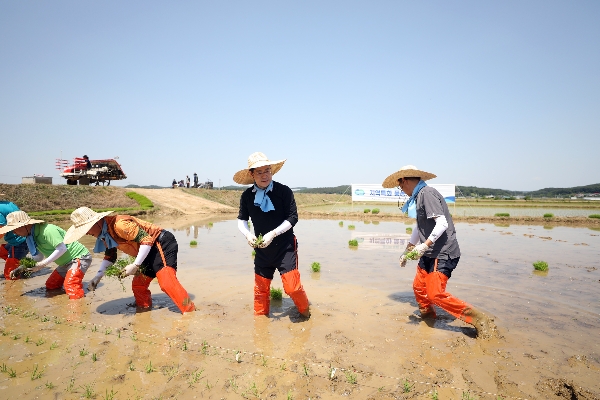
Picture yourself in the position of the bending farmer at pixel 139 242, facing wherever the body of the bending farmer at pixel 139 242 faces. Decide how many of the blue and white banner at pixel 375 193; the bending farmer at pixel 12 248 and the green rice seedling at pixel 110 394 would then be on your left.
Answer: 1

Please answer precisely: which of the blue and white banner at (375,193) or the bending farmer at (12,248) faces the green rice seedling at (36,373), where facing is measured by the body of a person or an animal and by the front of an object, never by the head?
the blue and white banner

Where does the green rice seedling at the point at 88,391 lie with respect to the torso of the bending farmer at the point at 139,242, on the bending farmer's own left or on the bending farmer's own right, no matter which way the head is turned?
on the bending farmer's own left

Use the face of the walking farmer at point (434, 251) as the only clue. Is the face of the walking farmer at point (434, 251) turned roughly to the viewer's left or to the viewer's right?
to the viewer's left

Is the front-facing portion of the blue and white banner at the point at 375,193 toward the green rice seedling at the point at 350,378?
yes

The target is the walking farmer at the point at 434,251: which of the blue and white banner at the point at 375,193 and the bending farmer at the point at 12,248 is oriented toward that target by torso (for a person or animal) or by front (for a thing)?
the blue and white banner

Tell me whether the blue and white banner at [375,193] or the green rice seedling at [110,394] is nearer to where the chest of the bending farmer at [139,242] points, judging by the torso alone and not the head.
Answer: the green rice seedling

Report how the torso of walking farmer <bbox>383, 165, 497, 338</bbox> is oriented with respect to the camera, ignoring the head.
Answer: to the viewer's left

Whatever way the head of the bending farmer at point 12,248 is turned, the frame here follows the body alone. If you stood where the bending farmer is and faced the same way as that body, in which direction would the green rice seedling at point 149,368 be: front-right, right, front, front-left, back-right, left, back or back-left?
left

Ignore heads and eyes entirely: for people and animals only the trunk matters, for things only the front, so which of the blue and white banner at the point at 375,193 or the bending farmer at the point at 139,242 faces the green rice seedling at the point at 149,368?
the blue and white banner

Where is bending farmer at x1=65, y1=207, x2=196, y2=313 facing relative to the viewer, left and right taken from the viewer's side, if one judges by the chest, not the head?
facing to the left of the viewer

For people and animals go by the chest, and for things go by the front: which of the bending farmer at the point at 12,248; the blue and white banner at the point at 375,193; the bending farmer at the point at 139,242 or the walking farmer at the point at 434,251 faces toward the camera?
the blue and white banner

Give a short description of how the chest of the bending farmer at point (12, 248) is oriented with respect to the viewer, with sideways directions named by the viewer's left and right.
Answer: facing to the left of the viewer
